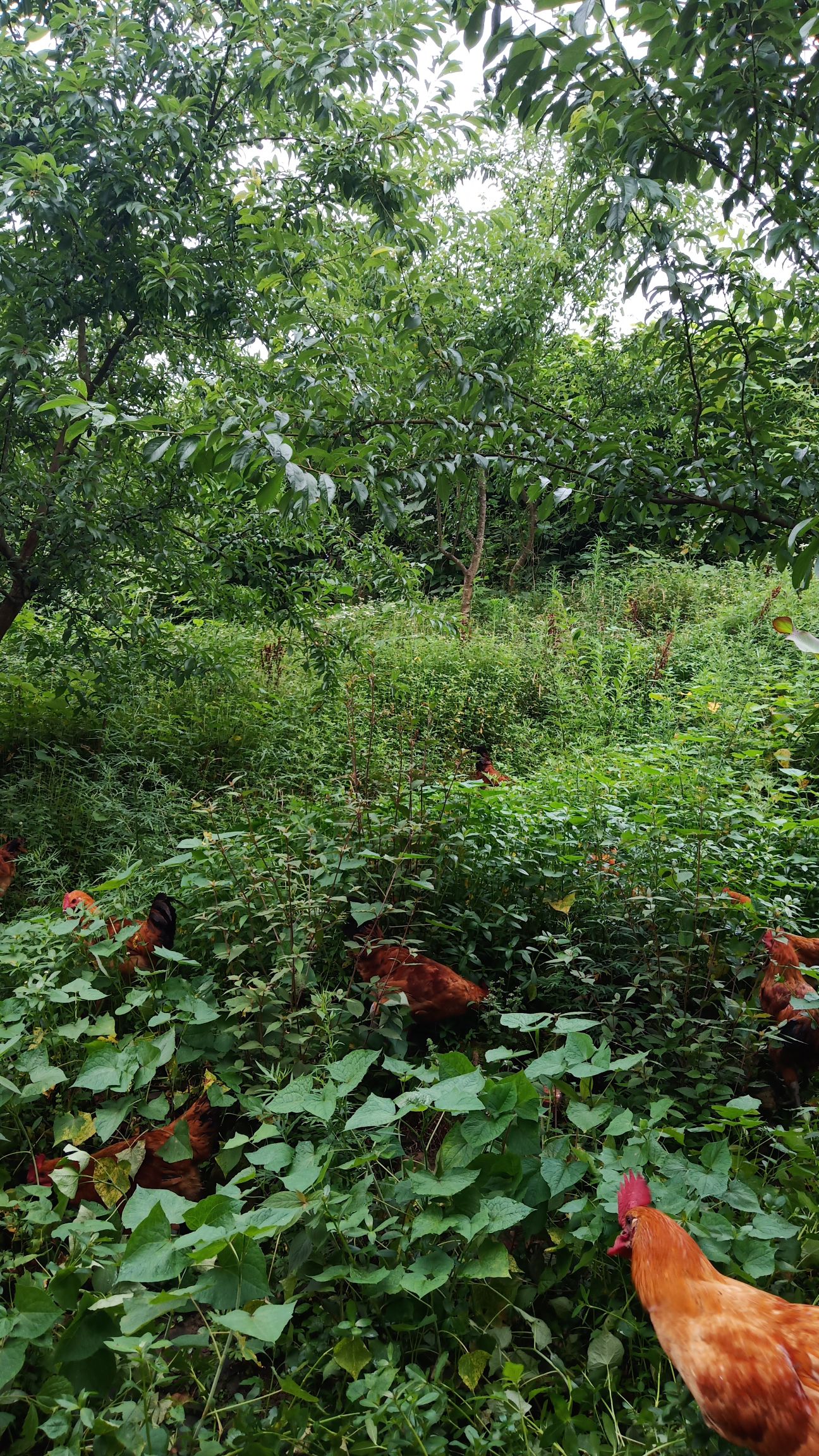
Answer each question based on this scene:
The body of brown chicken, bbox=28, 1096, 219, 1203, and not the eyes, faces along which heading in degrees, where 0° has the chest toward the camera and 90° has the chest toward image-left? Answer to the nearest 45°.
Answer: approximately 90°

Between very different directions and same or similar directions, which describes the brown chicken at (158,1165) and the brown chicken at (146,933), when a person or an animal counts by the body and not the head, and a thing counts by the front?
same or similar directions

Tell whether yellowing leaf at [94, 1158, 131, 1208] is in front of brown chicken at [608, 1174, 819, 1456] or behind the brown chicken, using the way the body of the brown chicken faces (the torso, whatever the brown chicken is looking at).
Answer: in front

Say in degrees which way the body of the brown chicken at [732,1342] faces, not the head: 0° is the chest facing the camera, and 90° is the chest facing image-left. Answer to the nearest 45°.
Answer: approximately 90°

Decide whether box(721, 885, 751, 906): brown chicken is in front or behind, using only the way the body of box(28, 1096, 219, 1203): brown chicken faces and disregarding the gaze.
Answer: behind

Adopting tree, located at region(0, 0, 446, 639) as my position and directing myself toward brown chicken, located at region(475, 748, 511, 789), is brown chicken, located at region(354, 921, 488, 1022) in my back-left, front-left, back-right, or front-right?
front-right

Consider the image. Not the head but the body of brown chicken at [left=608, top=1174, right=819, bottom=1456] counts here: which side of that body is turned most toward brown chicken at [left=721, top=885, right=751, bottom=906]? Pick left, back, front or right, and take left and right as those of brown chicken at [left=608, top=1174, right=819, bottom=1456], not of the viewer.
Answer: right

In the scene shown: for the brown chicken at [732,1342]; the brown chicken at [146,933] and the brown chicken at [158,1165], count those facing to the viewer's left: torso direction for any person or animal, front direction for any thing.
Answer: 3

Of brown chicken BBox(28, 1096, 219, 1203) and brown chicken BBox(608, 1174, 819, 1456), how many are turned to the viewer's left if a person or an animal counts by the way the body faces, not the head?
2

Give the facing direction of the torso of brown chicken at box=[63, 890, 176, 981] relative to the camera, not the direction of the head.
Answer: to the viewer's left

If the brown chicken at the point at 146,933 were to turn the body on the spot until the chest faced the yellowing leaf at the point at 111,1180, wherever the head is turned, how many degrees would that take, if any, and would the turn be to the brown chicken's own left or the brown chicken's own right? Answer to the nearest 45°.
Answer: approximately 90° to the brown chicken's own left
